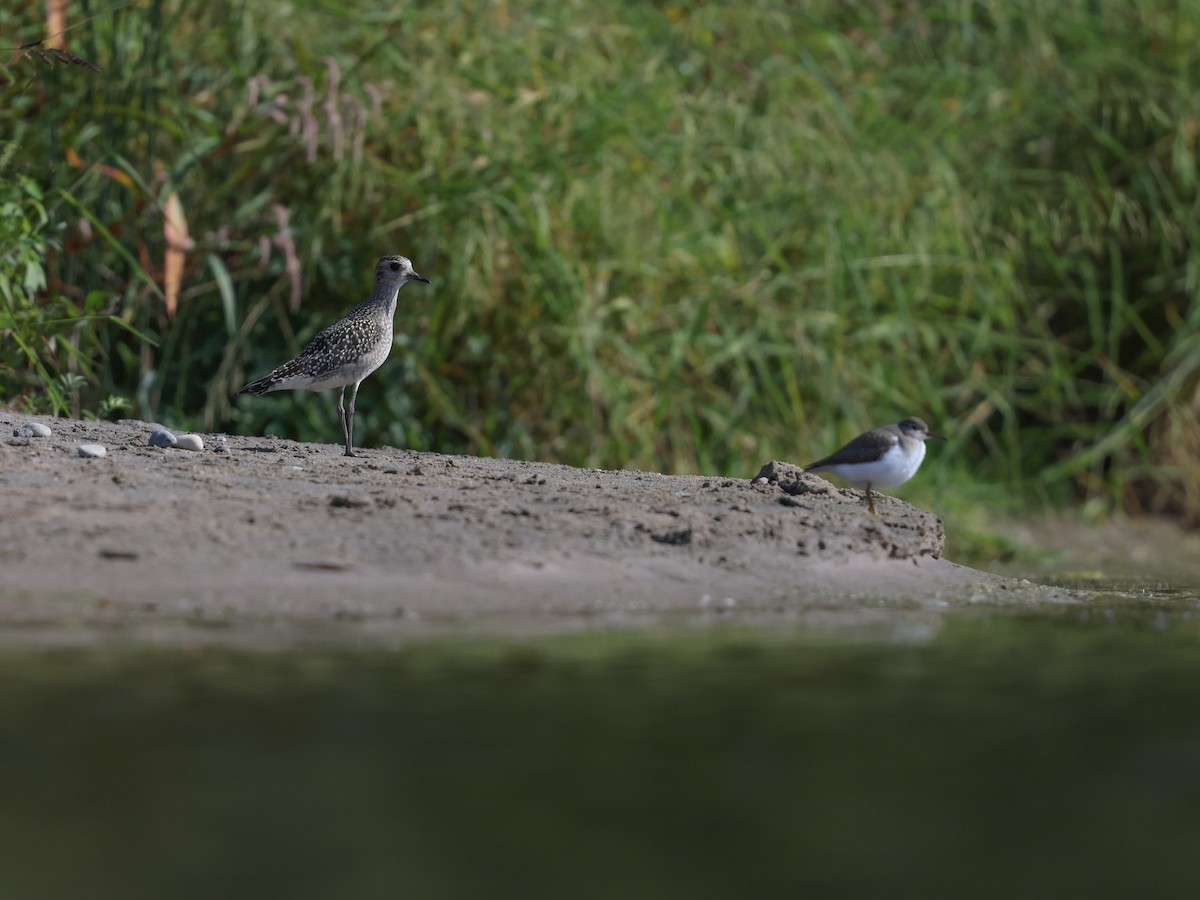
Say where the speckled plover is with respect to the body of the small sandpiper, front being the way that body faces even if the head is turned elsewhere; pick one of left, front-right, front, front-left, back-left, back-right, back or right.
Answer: back

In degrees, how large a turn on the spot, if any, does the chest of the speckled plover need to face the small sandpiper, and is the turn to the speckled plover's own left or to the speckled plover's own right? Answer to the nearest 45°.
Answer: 0° — it already faces it

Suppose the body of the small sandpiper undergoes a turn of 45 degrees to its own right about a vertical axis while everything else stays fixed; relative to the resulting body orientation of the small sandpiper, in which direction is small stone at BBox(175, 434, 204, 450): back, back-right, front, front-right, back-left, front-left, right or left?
back-right

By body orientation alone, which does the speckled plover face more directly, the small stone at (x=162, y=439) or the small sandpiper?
the small sandpiper

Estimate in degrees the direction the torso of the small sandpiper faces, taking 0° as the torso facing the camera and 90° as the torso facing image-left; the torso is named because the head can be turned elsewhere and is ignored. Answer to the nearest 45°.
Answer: approximately 270°

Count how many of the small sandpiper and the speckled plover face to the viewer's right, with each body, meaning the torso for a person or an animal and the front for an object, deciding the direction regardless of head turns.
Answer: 2

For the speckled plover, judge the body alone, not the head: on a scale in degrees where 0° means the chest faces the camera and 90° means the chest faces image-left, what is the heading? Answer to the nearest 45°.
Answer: approximately 270°

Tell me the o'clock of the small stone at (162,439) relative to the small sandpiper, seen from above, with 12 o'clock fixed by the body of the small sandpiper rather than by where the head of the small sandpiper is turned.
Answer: The small stone is roughly at 6 o'clock from the small sandpiper.
